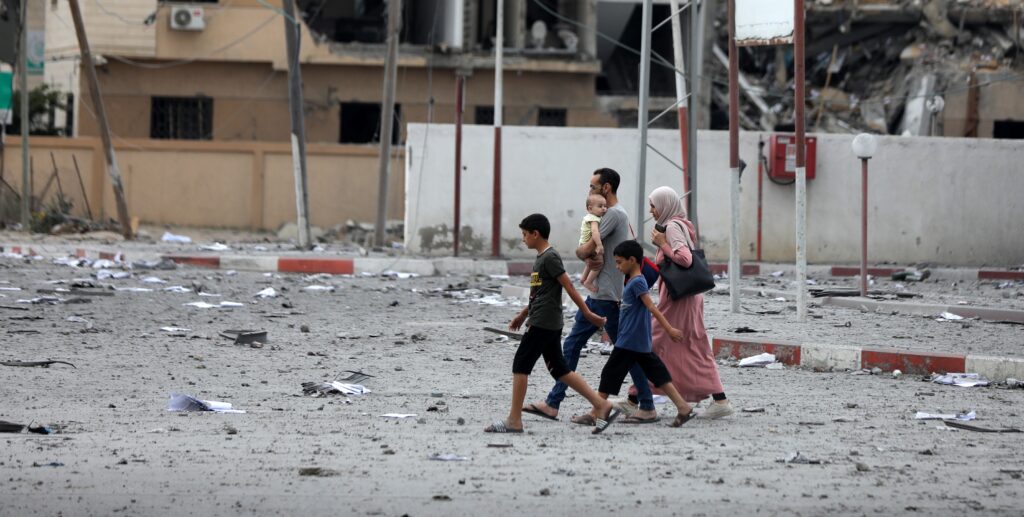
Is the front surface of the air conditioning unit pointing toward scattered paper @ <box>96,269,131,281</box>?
yes
